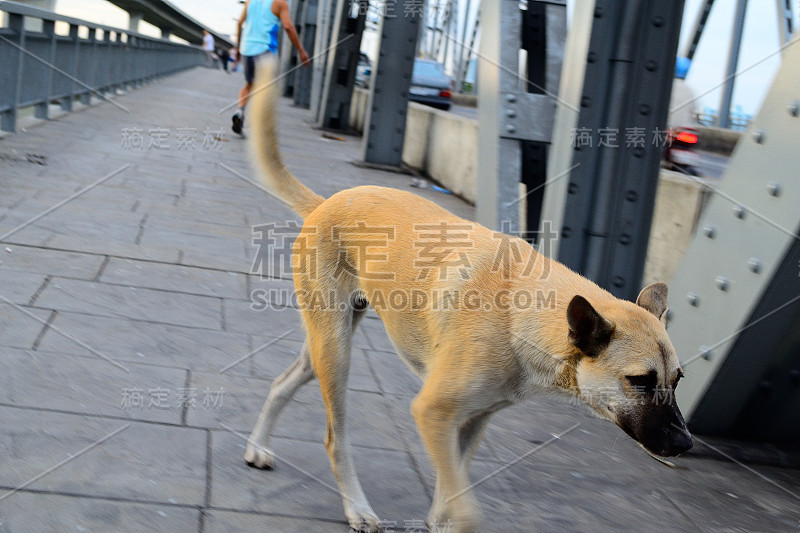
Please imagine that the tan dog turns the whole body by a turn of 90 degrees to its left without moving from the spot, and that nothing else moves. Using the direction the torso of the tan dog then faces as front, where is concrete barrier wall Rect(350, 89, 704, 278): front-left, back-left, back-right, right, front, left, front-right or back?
front-left

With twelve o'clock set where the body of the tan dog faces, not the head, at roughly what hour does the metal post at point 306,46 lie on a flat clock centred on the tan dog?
The metal post is roughly at 7 o'clock from the tan dog.

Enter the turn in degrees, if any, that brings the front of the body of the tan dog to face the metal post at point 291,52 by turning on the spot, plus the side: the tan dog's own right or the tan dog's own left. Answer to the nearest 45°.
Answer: approximately 135° to the tan dog's own left

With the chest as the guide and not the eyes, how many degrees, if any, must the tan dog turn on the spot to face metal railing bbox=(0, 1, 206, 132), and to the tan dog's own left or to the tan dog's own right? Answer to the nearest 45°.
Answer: approximately 180°

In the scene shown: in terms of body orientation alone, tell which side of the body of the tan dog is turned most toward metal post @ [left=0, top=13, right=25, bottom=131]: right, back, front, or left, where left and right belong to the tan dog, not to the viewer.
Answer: back

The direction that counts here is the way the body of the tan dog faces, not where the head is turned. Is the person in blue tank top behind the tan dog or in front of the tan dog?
behind

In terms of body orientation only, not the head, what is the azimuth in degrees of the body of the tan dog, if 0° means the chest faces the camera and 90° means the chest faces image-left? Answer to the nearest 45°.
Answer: approximately 315°
